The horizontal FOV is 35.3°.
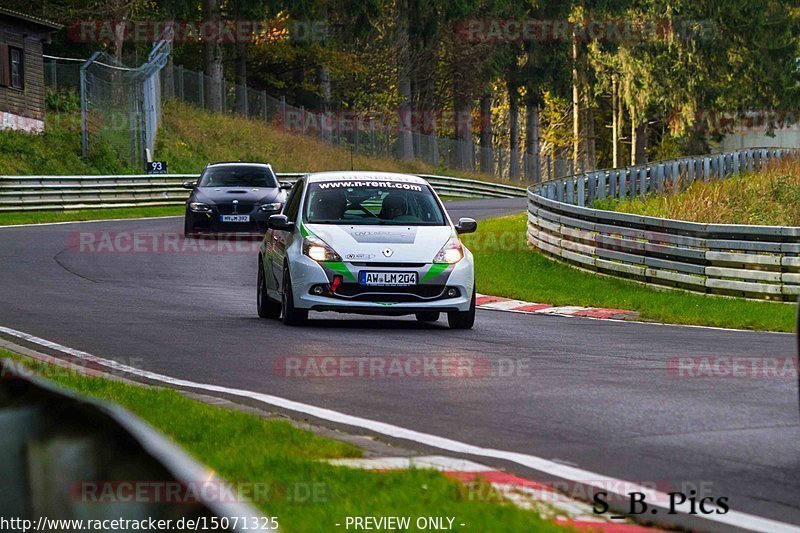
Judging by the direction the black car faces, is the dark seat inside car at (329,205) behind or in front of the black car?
in front

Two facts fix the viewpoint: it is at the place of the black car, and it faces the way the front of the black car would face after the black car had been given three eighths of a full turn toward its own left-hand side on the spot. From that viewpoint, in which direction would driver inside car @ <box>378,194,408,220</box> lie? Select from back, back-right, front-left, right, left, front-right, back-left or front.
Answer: back-right

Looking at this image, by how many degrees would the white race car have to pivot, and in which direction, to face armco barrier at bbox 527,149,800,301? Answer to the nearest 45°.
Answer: approximately 135° to its left

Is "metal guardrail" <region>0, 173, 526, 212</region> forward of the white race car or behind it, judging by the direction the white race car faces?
behind

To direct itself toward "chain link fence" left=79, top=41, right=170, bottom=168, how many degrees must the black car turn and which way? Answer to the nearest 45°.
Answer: approximately 180°

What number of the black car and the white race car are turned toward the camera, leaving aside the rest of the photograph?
2

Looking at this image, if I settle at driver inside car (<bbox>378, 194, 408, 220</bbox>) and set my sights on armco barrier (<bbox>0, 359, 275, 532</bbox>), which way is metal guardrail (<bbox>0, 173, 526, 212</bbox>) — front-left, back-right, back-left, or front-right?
back-right

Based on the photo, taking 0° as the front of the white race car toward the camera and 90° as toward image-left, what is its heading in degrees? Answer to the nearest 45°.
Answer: approximately 0°

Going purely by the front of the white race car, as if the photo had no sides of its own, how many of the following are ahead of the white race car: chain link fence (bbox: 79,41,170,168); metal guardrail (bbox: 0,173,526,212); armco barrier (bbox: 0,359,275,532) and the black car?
1

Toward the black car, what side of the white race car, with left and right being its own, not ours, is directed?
back

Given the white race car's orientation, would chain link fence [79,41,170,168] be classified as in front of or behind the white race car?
behind
